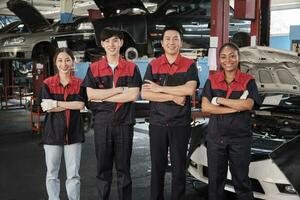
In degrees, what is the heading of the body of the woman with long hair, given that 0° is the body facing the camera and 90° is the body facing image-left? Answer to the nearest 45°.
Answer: approximately 0°

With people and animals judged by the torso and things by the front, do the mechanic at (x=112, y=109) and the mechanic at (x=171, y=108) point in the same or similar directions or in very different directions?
same or similar directions

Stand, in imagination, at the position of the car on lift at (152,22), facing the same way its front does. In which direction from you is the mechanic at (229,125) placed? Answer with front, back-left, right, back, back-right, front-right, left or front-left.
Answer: left

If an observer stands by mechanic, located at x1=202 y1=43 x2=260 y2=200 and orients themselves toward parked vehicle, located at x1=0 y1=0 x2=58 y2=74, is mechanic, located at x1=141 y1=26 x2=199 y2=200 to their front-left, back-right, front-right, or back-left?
front-left

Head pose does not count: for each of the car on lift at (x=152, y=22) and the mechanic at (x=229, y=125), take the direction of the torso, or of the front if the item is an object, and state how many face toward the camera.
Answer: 1

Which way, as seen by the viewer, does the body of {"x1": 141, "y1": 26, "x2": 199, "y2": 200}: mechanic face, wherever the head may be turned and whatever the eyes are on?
toward the camera

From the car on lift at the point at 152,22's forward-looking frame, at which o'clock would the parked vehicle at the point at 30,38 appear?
The parked vehicle is roughly at 1 o'clock from the car on lift.

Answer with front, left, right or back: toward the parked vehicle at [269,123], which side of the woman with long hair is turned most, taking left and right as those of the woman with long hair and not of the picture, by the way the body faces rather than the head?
left

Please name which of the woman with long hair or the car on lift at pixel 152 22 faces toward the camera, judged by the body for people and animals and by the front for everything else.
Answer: the woman with long hair

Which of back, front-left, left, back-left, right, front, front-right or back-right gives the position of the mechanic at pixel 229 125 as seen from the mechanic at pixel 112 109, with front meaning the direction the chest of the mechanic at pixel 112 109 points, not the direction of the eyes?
left

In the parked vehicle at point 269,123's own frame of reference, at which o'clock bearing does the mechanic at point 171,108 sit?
The mechanic is roughly at 12 o'clock from the parked vehicle.

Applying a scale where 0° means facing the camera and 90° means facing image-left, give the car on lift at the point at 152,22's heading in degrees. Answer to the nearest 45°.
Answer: approximately 90°
